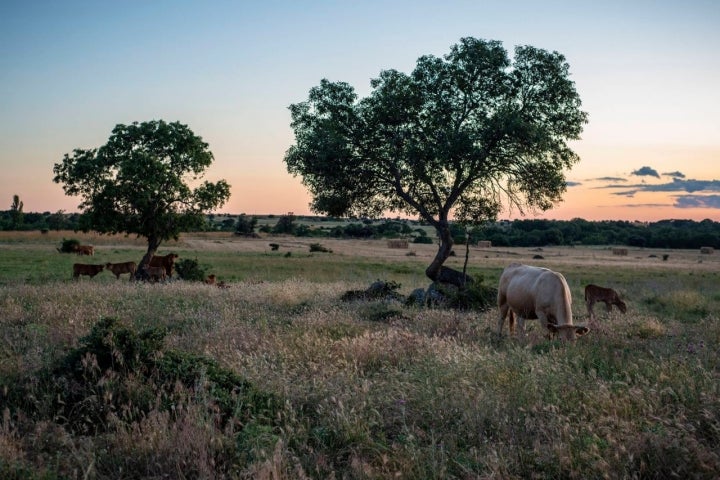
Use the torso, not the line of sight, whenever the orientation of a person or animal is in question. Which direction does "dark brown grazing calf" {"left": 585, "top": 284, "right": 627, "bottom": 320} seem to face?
to the viewer's right

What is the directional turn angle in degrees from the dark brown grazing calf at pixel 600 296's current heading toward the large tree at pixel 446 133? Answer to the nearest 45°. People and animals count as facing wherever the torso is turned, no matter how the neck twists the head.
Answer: approximately 180°

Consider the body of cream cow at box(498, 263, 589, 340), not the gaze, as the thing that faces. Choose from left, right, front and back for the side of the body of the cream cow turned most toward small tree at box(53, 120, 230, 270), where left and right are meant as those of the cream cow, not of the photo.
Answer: back

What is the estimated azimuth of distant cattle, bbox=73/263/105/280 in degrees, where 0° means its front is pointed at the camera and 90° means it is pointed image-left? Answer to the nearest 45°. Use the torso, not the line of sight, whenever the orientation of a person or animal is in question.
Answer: approximately 270°

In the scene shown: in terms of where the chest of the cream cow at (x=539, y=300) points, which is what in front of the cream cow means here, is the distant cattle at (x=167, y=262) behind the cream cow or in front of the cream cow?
behind

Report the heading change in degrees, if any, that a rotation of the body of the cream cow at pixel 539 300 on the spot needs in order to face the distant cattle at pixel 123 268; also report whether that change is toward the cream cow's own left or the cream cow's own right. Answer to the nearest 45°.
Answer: approximately 180°
